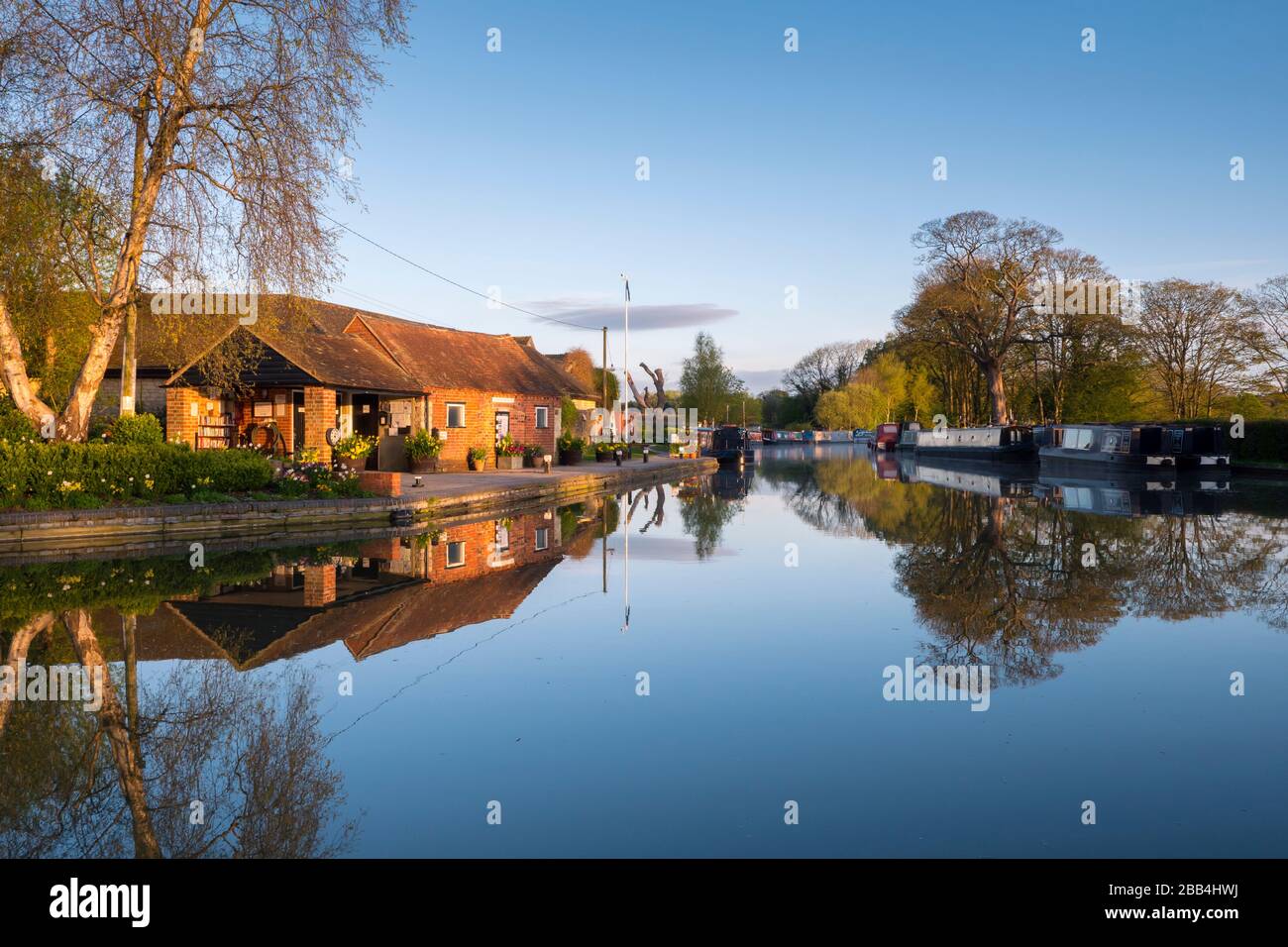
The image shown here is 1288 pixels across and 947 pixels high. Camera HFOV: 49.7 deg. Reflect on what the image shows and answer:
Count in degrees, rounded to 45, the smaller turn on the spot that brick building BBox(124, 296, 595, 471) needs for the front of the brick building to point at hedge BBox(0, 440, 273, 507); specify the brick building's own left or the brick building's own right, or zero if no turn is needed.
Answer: approximately 45° to the brick building's own right

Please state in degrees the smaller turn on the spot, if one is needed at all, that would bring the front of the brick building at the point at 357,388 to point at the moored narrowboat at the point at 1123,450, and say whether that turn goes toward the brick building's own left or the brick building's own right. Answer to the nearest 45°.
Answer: approximately 45° to the brick building's own left

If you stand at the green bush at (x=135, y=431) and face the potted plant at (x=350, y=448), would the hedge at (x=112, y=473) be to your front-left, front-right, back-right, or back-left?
back-right

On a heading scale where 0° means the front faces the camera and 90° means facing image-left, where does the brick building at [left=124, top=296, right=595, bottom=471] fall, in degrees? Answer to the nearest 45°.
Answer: approximately 315°
